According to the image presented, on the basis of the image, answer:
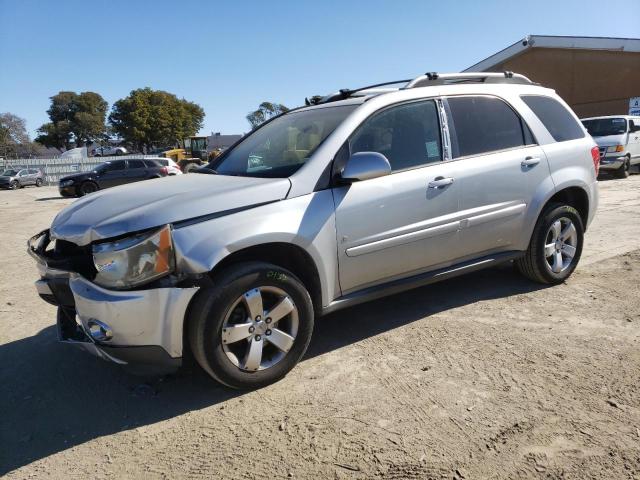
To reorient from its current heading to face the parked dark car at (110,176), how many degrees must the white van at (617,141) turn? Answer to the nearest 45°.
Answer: approximately 45° to its right

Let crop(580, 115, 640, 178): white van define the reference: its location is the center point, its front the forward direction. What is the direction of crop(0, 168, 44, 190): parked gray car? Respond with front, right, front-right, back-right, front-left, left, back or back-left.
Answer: front-right

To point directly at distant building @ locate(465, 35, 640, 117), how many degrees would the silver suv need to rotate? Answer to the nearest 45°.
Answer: approximately 180°

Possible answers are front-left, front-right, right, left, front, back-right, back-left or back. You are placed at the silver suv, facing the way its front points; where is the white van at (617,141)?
back

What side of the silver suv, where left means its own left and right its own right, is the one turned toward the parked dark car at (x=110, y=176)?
right

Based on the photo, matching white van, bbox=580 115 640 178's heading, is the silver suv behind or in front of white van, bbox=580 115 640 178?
in front

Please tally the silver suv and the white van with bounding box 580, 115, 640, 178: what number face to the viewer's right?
0

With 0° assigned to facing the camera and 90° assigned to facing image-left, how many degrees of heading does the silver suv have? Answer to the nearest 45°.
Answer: approximately 45°

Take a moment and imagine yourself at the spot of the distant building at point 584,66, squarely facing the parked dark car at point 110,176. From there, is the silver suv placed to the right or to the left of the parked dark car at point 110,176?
left

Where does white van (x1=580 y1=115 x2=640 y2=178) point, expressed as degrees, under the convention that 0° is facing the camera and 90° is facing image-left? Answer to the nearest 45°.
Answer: approximately 45°

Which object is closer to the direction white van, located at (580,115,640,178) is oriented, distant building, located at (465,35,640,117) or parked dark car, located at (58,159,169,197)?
the parked dark car
